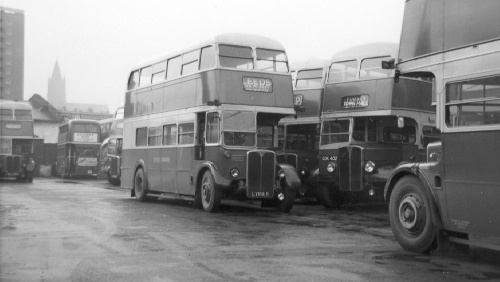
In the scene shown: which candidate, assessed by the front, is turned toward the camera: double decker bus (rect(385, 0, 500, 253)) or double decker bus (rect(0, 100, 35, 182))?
double decker bus (rect(0, 100, 35, 182))

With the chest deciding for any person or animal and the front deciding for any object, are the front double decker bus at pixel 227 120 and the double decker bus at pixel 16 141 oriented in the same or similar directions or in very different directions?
same or similar directions

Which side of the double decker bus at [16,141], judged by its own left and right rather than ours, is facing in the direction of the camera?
front

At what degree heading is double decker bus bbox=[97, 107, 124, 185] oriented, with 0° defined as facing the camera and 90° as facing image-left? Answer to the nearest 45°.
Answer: approximately 315°

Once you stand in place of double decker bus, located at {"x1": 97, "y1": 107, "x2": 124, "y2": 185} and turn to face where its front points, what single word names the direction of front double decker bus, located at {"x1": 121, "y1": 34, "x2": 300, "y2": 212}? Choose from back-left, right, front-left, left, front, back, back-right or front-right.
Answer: front-left

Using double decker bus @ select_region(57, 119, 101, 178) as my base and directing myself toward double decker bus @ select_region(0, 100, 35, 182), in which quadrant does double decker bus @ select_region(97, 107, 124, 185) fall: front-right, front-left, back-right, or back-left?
front-left

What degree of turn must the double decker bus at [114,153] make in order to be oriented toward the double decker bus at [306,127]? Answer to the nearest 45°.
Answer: approximately 45° to its left

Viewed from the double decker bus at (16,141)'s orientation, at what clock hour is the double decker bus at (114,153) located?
the double decker bus at (114,153) is roughly at 9 o'clock from the double decker bus at (16,141).

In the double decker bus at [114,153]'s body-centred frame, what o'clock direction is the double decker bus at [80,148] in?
the double decker bus at [80,148] is roughly at 4 o'clock from the double decker bus at [114,153].

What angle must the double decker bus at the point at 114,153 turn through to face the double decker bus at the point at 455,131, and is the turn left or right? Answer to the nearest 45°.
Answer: approximately 45° to its left

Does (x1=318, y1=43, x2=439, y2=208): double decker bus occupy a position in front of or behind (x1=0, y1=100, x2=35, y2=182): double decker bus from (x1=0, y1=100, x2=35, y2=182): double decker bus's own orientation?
in front
